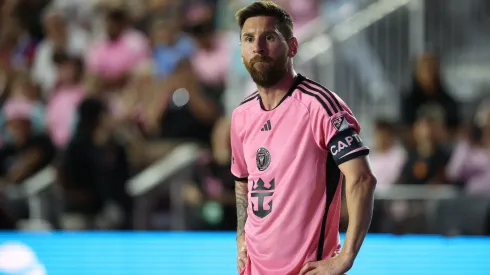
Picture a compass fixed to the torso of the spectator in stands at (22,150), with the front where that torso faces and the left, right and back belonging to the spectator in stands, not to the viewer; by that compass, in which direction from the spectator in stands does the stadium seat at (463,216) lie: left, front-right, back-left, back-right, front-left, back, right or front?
front-left

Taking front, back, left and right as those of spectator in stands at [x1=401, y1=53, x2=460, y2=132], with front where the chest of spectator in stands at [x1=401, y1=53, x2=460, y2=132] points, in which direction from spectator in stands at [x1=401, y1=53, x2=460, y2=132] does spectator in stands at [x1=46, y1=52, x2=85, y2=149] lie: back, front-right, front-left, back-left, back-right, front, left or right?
right

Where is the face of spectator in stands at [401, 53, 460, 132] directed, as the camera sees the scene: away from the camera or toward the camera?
toward the camera

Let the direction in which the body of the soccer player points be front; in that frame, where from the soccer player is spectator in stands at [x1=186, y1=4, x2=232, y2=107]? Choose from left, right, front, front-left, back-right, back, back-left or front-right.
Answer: back-right

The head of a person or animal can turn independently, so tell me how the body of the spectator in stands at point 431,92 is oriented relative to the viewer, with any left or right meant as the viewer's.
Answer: facing the viewer

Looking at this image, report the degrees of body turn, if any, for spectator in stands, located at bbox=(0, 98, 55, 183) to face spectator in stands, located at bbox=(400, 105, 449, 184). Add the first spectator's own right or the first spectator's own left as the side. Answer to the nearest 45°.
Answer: approximately 45° to the first spectator's own left

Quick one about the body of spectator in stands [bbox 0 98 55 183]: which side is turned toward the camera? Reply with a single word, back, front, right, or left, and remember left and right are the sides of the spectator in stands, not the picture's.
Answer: front

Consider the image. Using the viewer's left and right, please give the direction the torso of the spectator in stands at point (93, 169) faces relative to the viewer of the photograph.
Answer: facing the viewer and to the right of the viewer

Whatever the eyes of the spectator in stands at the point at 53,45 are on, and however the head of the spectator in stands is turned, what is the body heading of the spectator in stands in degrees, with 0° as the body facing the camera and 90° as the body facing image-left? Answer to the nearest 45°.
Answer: approximately 0°
